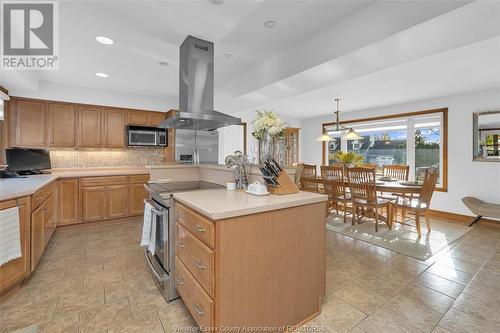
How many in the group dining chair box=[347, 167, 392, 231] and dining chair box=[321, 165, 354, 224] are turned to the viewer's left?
0

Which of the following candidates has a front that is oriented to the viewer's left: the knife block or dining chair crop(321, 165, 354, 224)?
the knife block

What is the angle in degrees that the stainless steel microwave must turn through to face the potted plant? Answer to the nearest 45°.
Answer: approximately 45° to its left

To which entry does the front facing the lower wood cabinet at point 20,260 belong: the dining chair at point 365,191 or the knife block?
the knife block

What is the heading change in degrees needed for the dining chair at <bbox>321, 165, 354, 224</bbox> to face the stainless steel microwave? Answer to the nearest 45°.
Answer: approximately 135° to its left

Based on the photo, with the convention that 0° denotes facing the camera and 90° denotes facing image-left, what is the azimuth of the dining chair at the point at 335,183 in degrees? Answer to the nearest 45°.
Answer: approximately 225°

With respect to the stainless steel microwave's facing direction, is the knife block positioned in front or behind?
in front

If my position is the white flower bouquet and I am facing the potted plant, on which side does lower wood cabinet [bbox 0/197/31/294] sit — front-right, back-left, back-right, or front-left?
back-left

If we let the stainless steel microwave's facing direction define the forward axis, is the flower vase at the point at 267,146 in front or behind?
in front
